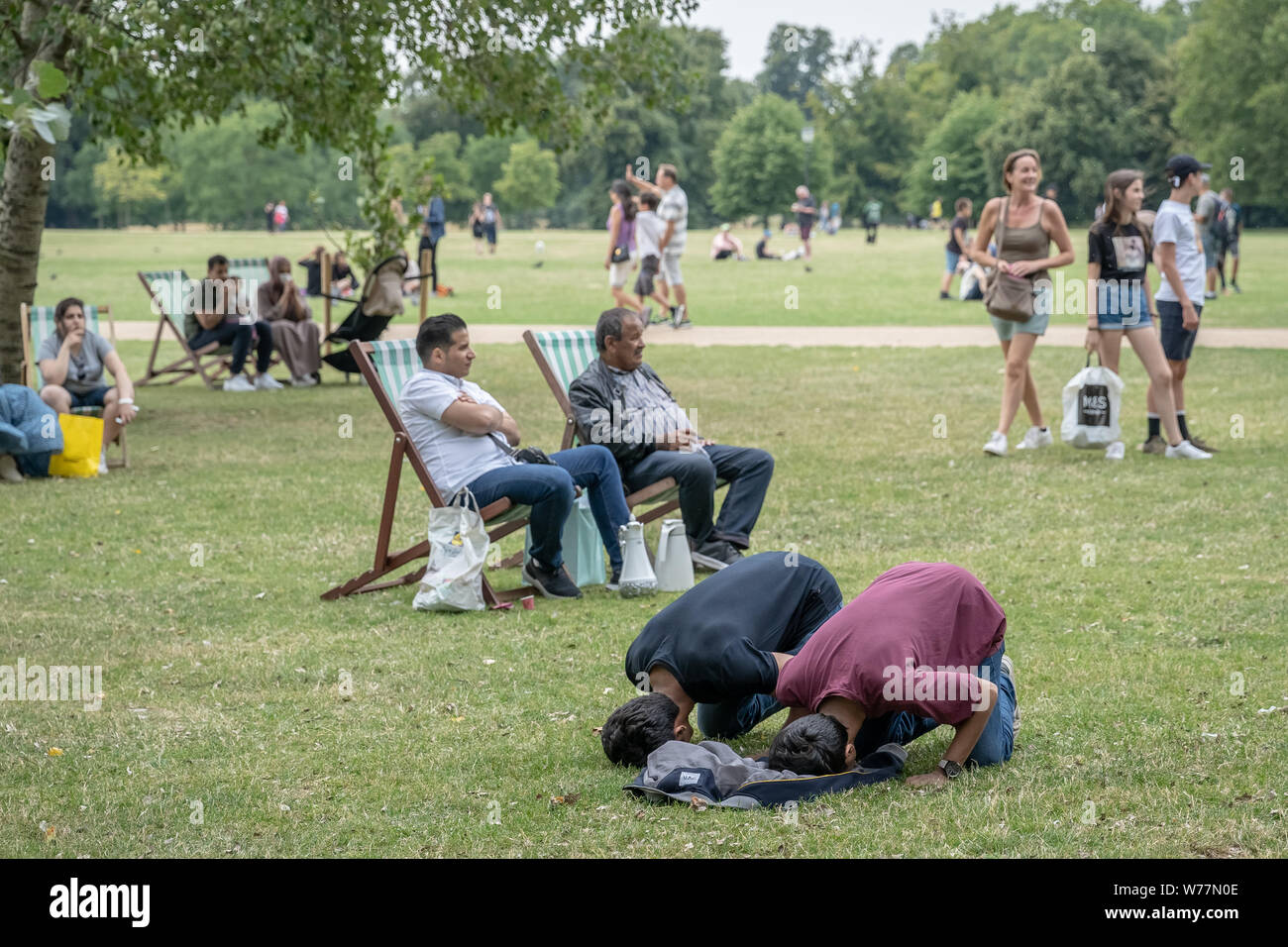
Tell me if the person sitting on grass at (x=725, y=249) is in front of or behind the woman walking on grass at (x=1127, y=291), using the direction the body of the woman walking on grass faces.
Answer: behind

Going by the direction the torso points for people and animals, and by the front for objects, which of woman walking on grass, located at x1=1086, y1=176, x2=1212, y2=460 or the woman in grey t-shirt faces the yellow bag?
the woman in grey t-shirt

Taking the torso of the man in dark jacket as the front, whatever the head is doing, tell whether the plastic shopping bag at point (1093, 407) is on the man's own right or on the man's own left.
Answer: on the man's own left

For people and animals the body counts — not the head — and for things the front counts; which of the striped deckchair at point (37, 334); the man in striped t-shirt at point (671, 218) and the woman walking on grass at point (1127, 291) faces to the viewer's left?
the man in striped t-shirt

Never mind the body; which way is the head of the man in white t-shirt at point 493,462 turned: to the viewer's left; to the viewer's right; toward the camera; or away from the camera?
to the viewer's right

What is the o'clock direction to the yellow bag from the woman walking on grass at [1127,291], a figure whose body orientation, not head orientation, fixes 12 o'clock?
The yellow bag is roughly at 4 o'clock from the woman walking on grass.

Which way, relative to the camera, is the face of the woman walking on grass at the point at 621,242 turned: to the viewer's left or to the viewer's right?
to the viewer's left

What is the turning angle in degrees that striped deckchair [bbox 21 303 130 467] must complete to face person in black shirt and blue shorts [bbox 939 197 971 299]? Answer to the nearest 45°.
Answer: approximately 90° to its left

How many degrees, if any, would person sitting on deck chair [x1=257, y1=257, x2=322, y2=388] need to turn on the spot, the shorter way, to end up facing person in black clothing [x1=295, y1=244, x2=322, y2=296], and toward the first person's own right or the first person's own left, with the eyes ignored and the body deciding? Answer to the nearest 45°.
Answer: approximately 135° to the first person's own left

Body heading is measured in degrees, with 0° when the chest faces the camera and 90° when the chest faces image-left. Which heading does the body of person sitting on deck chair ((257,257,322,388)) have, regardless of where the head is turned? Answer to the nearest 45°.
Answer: approximately 315°

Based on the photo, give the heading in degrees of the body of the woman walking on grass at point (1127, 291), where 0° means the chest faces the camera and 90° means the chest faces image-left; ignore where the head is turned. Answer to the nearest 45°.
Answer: approximately 315°
